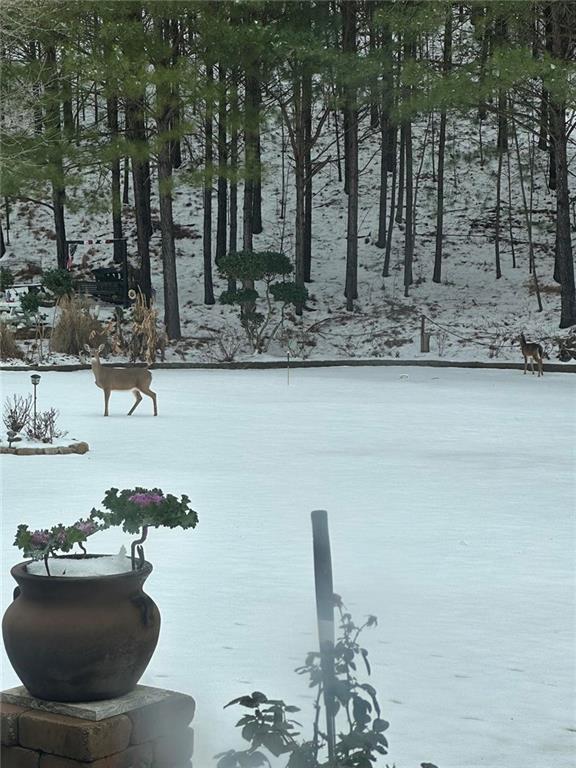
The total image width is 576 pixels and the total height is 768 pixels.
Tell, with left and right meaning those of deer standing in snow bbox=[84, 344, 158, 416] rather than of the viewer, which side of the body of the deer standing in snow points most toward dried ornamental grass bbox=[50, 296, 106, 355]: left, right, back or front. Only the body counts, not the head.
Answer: right

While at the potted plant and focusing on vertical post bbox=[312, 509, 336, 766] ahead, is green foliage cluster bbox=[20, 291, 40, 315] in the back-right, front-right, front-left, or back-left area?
back-left

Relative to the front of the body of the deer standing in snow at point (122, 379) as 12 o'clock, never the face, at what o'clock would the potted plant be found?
The potted plant is roughly at 9 o'clock from the deer standing in snow.

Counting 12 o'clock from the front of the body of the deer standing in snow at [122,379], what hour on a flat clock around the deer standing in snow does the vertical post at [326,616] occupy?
The vertical post is roughly at 9 o'clock from the deer standing in snow.

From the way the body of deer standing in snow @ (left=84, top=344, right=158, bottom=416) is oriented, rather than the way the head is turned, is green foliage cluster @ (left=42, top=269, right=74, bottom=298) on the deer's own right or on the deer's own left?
on the deer's own right

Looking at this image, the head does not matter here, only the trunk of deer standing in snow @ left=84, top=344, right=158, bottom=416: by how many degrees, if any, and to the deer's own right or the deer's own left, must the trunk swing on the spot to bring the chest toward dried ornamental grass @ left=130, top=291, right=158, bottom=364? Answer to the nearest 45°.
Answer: approximately 90° to the deer's own right

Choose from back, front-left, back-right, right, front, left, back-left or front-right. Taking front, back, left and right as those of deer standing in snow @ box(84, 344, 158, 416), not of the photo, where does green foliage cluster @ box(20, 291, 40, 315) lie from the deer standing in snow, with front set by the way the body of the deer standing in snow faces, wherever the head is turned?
right

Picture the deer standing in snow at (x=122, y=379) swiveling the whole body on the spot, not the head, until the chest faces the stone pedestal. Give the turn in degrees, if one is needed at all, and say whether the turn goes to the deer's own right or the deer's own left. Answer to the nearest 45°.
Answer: approximately 90° to the deer's own left

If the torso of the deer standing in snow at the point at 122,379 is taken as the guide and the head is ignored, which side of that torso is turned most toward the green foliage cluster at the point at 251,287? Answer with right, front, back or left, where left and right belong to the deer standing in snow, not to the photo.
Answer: right

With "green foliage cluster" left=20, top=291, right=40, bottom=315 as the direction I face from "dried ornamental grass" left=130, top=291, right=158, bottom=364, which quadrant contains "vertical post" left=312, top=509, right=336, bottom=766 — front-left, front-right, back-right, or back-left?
back-left

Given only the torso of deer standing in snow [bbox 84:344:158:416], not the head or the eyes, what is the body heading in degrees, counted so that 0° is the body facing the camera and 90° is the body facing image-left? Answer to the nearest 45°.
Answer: approximately 90°
